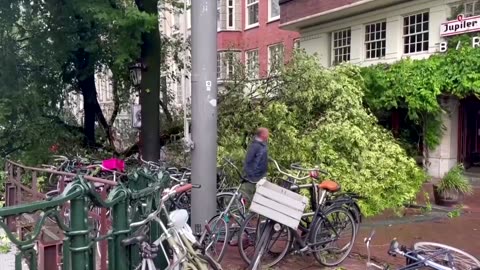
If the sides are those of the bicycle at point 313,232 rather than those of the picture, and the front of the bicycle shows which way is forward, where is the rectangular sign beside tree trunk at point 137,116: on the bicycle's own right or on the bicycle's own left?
on the bicycle's own right

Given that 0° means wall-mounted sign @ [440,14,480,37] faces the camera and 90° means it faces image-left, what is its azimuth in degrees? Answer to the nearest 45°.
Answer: approximately 45°

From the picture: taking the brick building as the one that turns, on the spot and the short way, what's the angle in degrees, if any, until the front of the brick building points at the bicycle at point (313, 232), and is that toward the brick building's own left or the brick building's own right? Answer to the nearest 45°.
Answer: approximately 45° to the brick building's own left

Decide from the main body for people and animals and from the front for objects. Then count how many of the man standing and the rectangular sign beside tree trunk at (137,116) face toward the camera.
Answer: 1

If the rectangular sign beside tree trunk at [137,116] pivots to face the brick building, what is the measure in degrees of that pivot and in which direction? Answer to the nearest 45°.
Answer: approximately 180°

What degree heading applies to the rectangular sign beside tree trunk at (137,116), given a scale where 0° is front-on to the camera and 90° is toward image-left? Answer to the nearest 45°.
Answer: approximately 0°

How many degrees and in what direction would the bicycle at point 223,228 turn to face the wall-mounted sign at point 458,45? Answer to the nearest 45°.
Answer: approximately 180°

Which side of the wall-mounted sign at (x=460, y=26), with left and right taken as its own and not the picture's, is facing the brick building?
right

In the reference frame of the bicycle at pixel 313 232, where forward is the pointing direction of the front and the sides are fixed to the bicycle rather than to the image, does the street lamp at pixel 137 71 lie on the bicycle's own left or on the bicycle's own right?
on the bicycle's own right
